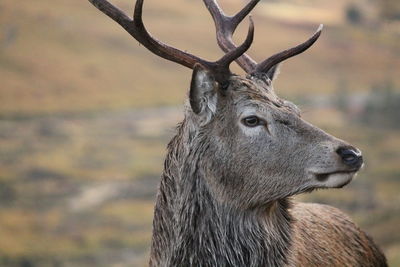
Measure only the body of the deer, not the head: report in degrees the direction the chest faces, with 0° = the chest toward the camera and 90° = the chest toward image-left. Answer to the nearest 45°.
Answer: approximately 45°
